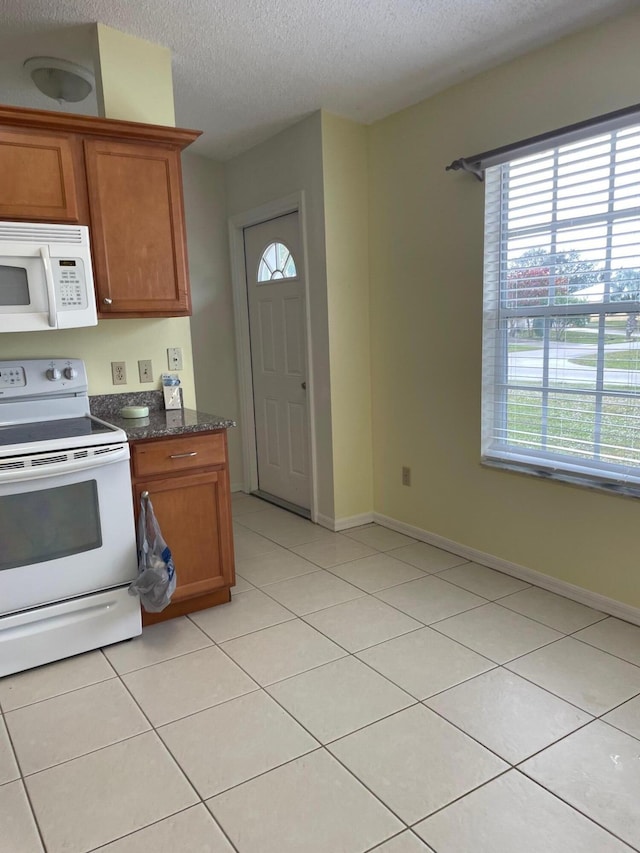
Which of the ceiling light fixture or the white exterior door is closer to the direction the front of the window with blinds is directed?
the ceiling light fixture

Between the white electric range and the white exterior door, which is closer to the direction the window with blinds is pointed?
the white electric range

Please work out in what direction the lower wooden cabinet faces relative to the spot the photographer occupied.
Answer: facing the viewer and to the right of the viewer

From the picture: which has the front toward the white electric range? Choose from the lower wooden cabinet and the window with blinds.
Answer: the window with blinds

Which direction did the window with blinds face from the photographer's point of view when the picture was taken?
facing the viewer and to the left of the viewer

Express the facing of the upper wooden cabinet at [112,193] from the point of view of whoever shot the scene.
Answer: facing the viewer

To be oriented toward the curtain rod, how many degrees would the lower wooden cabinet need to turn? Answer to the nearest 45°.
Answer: approximately 45° to its left

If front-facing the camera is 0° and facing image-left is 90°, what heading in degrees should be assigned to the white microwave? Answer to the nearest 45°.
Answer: approximately 0°
